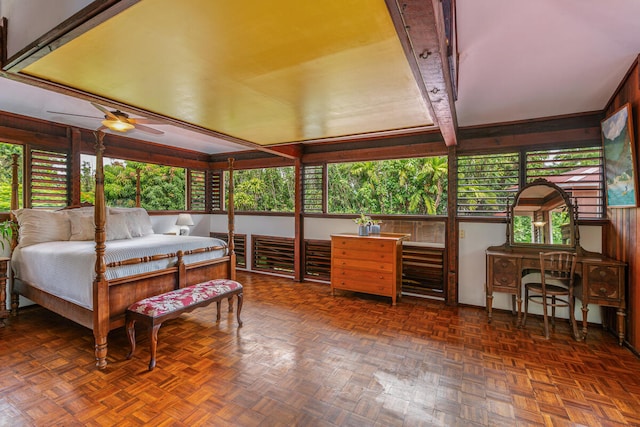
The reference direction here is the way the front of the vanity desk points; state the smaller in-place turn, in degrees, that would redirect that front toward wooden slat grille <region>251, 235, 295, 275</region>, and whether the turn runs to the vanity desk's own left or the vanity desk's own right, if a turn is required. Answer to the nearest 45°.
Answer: approximately 45° to the vanity desk's own right

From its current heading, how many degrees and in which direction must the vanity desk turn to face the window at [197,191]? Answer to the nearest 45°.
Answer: approximately 45° to its right

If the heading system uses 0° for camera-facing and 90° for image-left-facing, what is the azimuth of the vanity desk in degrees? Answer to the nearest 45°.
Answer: approximately 45°

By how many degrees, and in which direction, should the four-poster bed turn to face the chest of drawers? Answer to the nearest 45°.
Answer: approximately 45° to its left

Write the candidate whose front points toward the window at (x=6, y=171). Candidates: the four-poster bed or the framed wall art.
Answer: the framed wall art

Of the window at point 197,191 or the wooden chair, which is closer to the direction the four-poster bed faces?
the wooden chair
